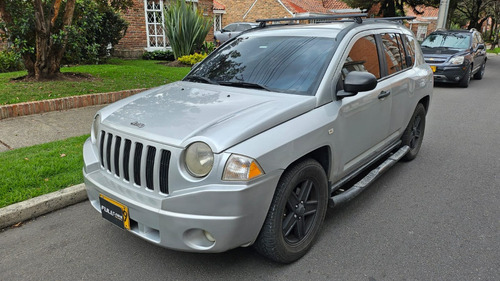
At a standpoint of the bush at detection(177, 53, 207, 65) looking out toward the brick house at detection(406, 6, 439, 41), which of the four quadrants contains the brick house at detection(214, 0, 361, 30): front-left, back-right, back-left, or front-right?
front-left

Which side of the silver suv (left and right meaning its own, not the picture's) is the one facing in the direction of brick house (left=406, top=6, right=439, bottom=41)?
back

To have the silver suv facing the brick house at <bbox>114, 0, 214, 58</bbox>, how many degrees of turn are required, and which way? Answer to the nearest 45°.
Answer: approximately 135° to its right

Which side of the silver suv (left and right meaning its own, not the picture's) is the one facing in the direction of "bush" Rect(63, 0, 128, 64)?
right

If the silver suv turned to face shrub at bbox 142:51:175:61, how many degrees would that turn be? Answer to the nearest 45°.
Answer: approximately 135° to its right

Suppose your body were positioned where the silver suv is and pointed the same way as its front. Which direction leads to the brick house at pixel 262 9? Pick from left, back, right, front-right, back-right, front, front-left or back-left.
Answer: back-right

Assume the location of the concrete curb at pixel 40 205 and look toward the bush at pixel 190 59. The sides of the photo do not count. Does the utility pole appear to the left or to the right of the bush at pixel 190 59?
right

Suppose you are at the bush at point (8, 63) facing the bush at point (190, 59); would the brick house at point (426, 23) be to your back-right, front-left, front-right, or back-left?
front-left

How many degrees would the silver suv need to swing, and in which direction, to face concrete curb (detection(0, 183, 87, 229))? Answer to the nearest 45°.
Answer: approximately 45° to its right

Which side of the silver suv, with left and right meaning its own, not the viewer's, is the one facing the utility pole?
back

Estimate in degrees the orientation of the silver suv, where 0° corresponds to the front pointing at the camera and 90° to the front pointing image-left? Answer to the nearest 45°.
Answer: approximately 45°

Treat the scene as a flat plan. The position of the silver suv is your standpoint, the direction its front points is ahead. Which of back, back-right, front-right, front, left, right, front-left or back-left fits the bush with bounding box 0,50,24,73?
right

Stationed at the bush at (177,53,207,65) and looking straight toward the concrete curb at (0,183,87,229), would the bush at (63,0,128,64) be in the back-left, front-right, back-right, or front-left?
front-right

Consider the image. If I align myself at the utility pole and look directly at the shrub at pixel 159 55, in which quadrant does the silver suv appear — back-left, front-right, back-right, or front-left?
front-left
